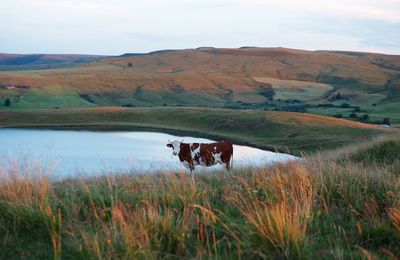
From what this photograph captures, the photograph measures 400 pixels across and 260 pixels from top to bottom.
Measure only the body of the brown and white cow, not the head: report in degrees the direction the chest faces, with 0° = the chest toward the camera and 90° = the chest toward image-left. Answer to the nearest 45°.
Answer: approximately 90°
